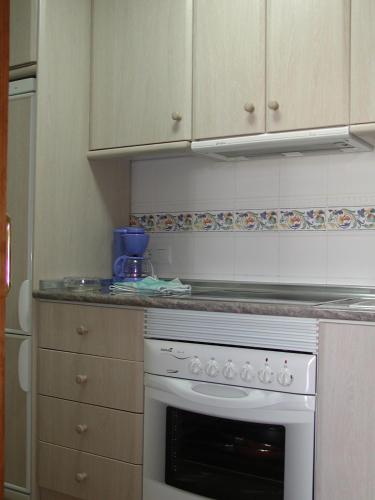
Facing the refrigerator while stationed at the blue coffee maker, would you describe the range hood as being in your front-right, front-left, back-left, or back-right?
back-left

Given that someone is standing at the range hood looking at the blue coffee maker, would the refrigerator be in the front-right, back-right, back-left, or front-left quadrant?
front-left

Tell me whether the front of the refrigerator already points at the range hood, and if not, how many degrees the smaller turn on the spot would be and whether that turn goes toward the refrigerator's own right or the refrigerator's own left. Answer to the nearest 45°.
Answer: approximately 90° to the refrigerator's own left
